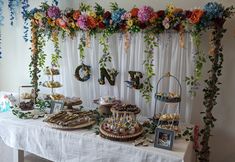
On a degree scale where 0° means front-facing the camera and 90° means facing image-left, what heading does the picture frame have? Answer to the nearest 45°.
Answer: approximately 0°

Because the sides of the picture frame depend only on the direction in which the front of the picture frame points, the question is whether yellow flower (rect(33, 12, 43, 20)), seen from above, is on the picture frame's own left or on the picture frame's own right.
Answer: on the picture frame's own right

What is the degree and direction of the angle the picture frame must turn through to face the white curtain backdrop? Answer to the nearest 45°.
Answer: approximately 135° to its right

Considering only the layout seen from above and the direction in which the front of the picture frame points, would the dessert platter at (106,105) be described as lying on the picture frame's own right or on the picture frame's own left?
on the picture frame's own right

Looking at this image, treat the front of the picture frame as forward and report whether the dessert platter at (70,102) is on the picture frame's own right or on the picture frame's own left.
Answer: on the picture frame's own right

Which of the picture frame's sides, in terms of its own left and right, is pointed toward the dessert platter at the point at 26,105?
right
